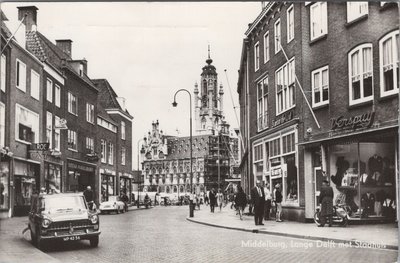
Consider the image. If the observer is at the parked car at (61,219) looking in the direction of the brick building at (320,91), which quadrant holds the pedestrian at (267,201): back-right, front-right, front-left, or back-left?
front-left

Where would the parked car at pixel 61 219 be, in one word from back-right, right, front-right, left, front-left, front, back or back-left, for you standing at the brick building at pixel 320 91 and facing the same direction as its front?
front

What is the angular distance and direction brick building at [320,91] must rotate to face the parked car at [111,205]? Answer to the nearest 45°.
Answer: approximately 45° to its right

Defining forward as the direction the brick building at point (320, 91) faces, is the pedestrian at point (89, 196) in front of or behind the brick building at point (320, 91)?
in front
